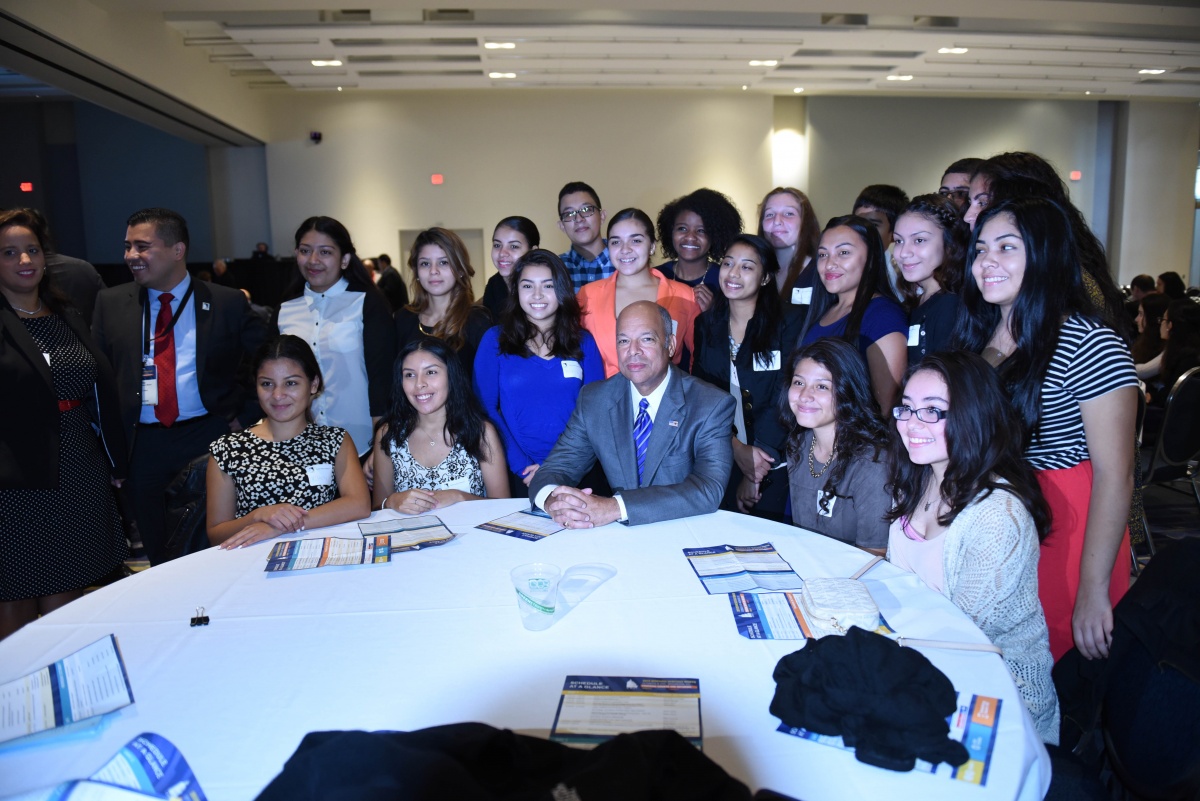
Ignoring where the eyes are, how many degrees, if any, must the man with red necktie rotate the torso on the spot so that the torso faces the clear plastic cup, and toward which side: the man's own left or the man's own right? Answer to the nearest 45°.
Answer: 0° — they already face it

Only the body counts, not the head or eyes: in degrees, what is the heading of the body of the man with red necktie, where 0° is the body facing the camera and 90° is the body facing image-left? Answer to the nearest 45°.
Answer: approximately 0°

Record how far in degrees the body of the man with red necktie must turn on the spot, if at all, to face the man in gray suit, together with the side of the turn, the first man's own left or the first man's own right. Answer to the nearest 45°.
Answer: approximately 45° to the first man's own left
